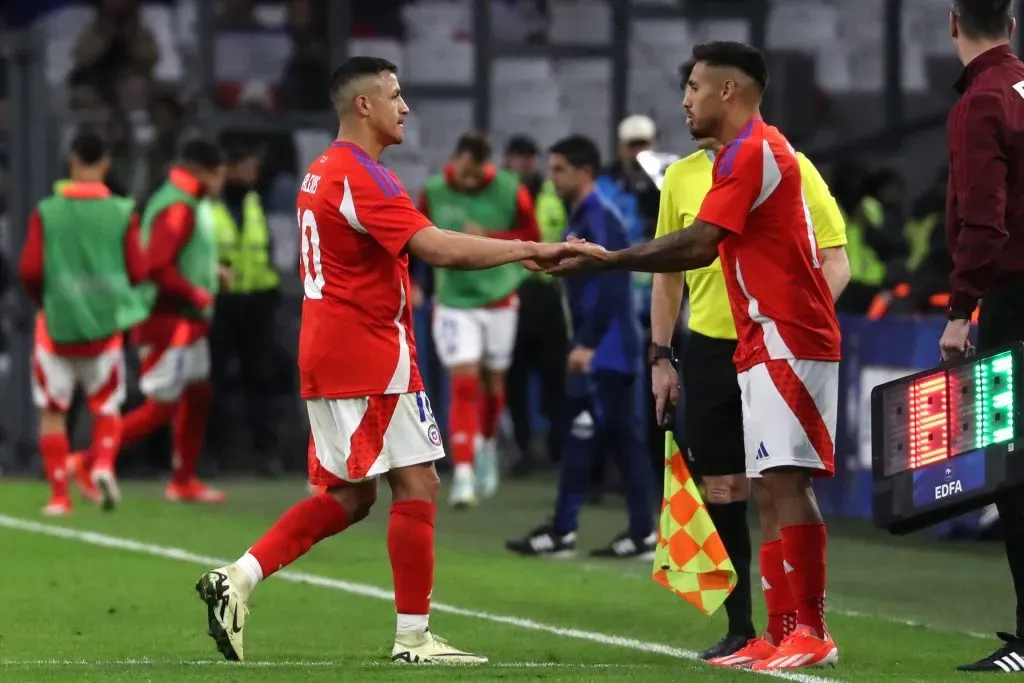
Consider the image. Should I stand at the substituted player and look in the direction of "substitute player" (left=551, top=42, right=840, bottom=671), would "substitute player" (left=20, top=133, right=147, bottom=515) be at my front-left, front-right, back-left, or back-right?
back-left

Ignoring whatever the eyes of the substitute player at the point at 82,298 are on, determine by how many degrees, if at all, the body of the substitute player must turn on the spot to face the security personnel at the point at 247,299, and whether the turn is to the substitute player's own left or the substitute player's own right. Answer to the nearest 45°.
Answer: approximately 45° to the substitute player's own right

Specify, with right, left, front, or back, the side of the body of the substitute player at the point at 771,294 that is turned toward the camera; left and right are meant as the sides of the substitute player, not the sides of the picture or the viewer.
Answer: left

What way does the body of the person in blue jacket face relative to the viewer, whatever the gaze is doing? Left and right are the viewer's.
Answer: facing to the left of the viewer

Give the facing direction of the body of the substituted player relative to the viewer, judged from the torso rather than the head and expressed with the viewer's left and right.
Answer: facing to the right of the viewer

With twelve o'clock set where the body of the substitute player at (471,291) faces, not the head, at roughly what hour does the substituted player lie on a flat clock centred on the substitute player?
The substituted player is roughly at 12 o'clock from the substitute player.

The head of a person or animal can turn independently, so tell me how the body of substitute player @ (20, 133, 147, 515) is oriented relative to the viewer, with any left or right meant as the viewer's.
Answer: facing away from the viewer
